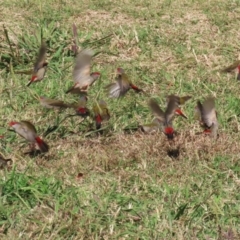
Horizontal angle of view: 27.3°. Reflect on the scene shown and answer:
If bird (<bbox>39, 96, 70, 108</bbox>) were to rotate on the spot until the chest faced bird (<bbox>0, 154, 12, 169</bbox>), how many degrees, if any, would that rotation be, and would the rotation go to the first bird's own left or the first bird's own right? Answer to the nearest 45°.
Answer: approximately 45° to the first bird's own left

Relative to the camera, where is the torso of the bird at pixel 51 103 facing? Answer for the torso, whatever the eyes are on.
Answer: to the viewer's left

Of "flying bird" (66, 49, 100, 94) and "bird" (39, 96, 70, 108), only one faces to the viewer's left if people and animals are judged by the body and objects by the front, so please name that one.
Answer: the bird
